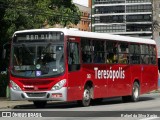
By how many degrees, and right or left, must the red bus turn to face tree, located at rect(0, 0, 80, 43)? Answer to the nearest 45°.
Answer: approximately 135° to its right

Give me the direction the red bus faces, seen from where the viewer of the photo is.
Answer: facing the viewer and to the left of the viewer
